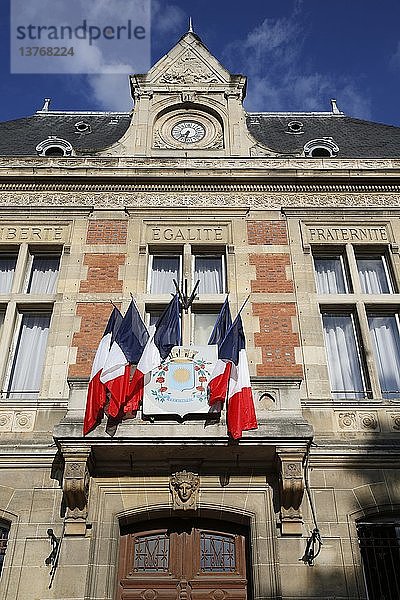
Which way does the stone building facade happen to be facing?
toward the camera
